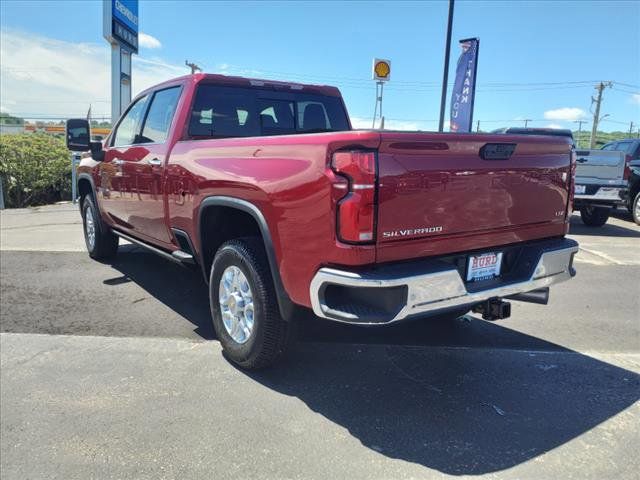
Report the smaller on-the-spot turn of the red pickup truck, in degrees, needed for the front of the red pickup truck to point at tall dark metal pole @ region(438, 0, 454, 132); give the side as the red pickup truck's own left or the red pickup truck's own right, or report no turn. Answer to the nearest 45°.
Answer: approximately 45° to the red pickup truck's own right

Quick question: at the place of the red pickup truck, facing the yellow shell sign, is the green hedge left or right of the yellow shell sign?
left

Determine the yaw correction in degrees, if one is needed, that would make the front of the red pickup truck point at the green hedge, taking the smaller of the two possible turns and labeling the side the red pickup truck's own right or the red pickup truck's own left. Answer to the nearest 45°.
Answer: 0° — it already faces it

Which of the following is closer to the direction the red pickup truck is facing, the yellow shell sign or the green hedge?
the green hedge

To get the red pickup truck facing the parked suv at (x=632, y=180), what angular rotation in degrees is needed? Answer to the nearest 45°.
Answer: approximately 90° to its right

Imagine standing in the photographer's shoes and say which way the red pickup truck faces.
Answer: facing away from the viewer and to the left of the viewer

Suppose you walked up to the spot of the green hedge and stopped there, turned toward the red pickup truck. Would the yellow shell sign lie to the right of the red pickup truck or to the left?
left

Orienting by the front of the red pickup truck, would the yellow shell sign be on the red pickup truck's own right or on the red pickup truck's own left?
on the red pickup truck's own right

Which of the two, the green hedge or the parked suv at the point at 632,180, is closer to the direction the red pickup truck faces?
the green hedge
